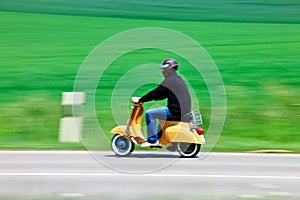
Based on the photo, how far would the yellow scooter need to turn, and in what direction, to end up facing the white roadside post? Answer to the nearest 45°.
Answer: approximately 45° to its right

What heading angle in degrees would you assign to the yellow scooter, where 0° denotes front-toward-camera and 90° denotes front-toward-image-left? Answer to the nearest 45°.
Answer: approximately 90°

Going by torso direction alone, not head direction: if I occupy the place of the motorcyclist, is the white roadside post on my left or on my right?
on my right

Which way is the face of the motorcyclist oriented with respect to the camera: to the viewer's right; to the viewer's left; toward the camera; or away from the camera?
to the viewer's left

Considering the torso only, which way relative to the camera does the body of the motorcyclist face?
to the viewer's left
